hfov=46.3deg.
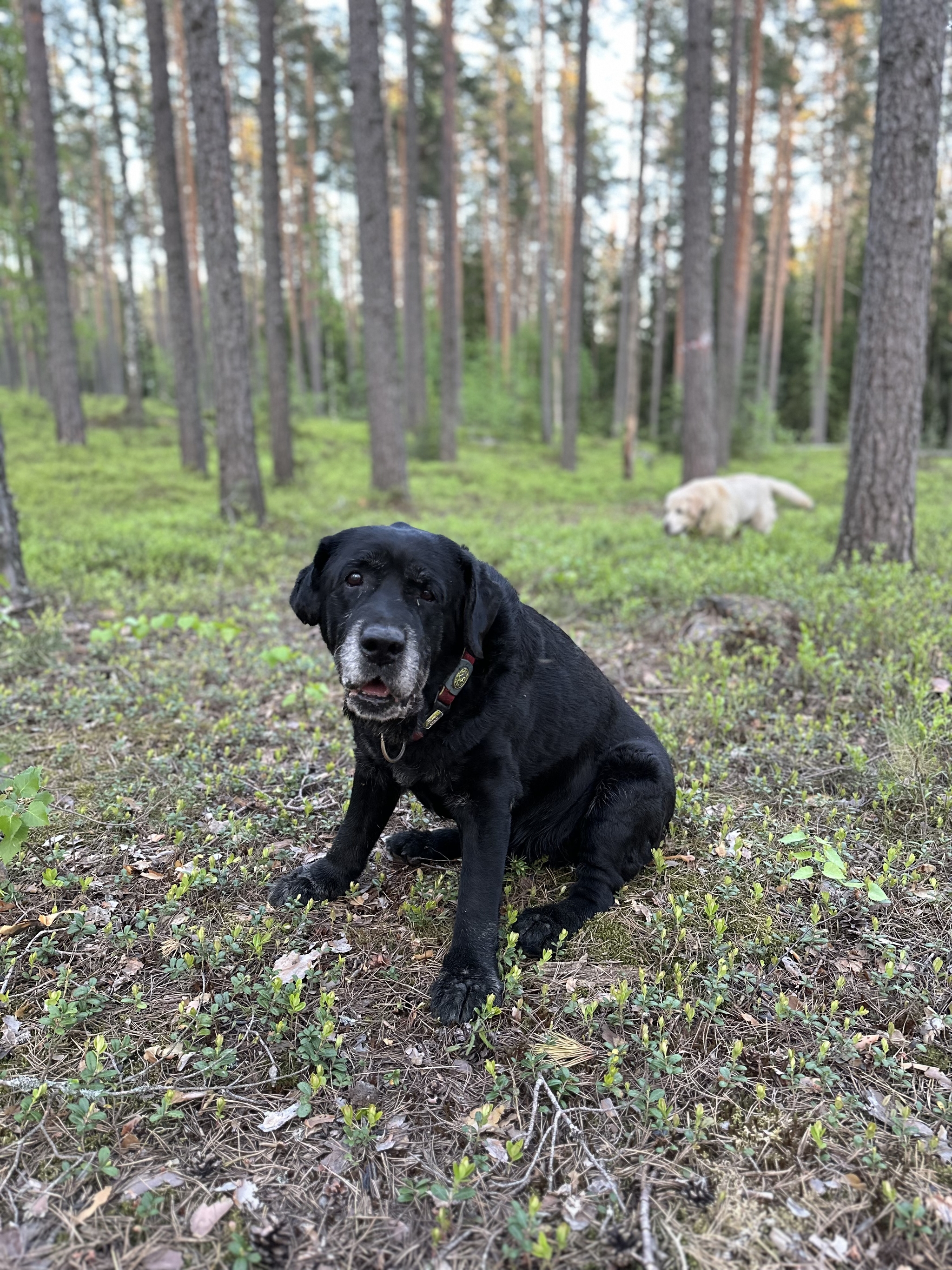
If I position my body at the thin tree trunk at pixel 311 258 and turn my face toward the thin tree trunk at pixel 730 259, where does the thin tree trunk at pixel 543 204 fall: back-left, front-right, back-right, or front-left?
front-left

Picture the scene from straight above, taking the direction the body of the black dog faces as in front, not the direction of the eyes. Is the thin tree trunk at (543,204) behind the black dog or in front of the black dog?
behind

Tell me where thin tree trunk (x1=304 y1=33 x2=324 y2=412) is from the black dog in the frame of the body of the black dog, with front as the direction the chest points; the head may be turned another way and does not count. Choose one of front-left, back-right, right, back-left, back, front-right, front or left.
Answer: back-right

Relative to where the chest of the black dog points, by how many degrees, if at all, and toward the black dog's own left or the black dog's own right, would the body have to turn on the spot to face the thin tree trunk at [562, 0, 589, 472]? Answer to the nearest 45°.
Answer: approximately 135° to the black dog's own right

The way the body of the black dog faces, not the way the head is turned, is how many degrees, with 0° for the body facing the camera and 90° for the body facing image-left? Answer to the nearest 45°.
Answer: approximately 45°

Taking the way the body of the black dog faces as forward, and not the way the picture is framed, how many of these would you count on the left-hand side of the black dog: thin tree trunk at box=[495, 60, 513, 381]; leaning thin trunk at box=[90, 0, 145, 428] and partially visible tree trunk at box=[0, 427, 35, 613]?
0

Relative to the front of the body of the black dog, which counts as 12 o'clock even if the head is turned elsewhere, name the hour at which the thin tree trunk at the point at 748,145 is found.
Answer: The thin tree trunk is roughly at 5 o'clock from the black dog.

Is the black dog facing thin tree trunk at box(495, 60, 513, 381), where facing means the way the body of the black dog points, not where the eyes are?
no

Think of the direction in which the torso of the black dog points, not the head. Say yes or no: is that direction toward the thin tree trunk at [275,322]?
no

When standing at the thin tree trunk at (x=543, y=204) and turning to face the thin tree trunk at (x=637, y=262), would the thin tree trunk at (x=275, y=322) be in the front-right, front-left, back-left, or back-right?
front-right

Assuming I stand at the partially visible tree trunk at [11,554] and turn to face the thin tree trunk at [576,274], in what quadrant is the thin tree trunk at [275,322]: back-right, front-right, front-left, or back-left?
front-left

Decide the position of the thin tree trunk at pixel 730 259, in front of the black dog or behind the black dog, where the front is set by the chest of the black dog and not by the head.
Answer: behind

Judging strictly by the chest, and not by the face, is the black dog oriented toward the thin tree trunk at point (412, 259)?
no
